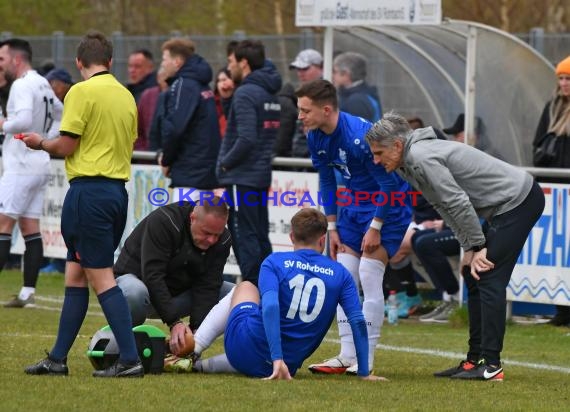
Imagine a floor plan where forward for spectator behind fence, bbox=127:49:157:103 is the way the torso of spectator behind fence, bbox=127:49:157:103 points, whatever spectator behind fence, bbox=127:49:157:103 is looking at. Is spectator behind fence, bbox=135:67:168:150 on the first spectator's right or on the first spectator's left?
on the first spectator's left

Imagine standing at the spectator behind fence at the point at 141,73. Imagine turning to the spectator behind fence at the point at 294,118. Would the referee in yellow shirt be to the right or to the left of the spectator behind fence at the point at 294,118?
right

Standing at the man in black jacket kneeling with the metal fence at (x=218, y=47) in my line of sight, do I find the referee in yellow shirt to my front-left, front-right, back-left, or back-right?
back-left

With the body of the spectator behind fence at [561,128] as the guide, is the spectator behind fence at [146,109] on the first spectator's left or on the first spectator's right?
on the first spectator's right

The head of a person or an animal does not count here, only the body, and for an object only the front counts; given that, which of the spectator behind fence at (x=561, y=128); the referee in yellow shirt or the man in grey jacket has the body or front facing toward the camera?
the spectator behind fence

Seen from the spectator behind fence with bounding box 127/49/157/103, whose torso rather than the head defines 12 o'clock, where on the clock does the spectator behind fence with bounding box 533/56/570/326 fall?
the spectator behind fence with bounding box 533/56/570/326 is roughly at 9 o'clock from the spectator behind fence with bounding box 127/49/157/103.

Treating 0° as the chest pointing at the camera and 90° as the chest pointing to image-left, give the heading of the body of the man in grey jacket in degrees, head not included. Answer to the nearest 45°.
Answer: approximately 90°

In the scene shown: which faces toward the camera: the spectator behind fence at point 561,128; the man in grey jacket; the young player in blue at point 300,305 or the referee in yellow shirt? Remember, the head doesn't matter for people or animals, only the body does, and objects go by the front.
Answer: the spectator behind fence

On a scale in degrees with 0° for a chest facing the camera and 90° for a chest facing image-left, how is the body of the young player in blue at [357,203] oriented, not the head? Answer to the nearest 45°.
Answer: approximately 45°

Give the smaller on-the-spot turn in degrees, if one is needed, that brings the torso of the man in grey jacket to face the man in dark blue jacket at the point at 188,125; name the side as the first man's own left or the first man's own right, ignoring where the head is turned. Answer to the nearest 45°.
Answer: approximately 45° to the first man's own right
